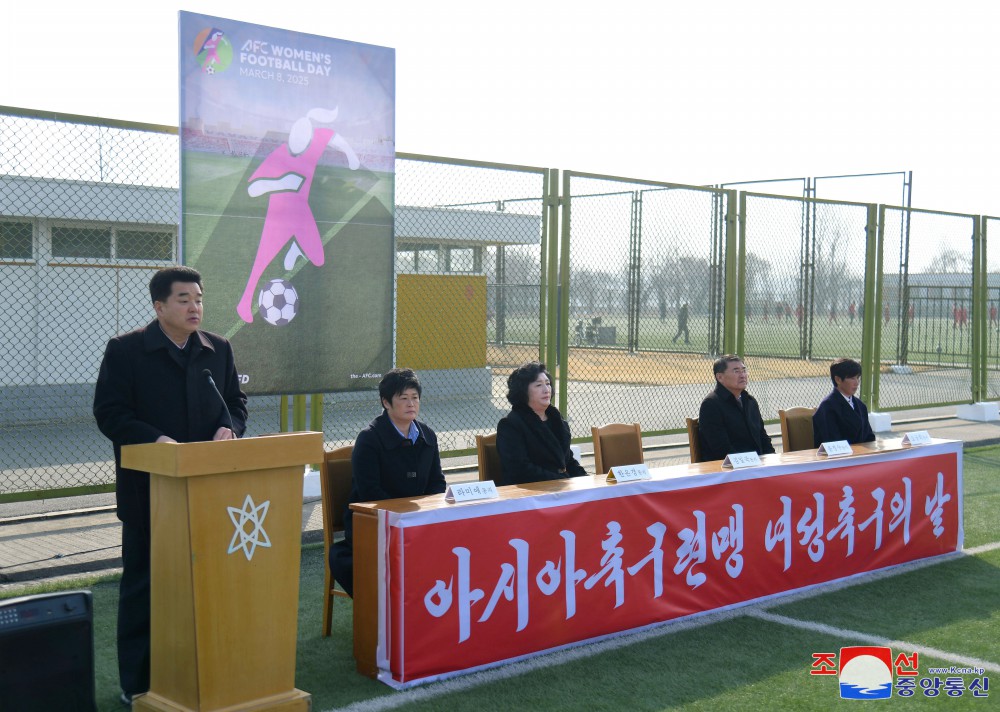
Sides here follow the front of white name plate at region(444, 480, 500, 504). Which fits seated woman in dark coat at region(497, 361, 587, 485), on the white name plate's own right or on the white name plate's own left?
on the white name plate's own left

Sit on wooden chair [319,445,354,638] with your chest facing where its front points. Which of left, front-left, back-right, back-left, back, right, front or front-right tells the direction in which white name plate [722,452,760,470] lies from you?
front-left

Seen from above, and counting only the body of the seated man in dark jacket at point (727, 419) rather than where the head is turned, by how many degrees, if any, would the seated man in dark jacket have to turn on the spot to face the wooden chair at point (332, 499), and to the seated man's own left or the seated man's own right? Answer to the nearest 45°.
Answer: approximately 90° to the seated man's own right

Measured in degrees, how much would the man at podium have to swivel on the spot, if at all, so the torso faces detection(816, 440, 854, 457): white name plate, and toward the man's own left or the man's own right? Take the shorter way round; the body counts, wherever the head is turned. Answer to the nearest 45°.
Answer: approximately 45° to the man's own left

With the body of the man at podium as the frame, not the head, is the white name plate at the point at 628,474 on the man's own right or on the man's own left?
on the man's own left

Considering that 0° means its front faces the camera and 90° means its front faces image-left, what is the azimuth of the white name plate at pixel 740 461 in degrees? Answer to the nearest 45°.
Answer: approximately 315°

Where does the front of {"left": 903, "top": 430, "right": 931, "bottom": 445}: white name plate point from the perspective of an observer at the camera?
facing the viewer and to the right of the viewer

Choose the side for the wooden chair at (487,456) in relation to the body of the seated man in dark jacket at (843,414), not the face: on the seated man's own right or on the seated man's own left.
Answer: on the seated man's own right

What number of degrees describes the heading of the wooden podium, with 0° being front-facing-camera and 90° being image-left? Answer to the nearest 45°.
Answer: approximately 315°

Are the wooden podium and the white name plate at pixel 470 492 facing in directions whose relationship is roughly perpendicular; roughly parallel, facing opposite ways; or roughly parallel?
roughly parallel

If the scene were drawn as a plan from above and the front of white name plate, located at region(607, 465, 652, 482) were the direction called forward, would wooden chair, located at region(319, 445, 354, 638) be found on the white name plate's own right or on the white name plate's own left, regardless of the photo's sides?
on the white name plate's own right

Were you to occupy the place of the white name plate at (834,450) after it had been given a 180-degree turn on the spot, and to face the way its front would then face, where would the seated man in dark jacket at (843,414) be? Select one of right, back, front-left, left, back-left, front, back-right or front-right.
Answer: front-right

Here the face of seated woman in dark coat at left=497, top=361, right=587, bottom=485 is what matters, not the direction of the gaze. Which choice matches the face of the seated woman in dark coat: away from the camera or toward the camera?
toward the camera

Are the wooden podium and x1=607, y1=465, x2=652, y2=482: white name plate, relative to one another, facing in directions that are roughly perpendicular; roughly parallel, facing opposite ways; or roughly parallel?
roughly parallel
